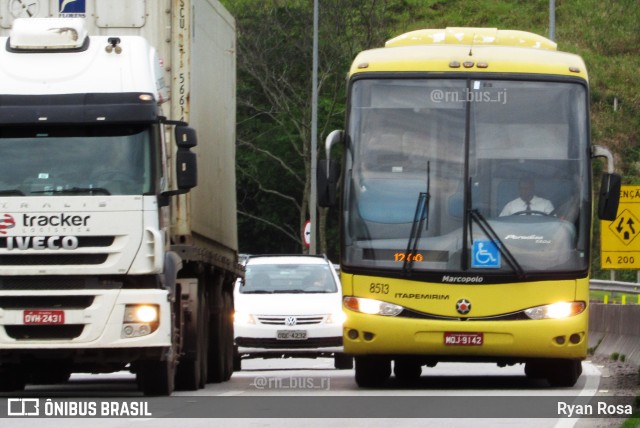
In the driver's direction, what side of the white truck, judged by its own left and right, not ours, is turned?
left

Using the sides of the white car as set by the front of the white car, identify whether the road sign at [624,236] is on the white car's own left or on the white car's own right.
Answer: on the white car's own left

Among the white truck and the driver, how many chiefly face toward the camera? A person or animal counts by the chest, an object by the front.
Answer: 2

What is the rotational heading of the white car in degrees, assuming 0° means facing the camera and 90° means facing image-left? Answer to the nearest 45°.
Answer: approximately 0°
